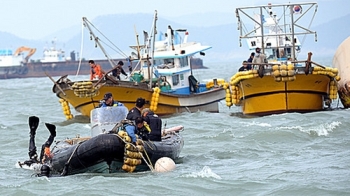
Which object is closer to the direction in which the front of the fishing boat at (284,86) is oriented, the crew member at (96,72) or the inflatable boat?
the inflatable boat

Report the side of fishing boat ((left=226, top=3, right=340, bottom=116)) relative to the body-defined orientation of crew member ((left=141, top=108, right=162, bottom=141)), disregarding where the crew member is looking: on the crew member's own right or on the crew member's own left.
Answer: on the crew member's own right

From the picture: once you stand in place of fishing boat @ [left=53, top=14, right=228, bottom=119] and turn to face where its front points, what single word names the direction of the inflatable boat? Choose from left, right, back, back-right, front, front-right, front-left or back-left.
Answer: front-left

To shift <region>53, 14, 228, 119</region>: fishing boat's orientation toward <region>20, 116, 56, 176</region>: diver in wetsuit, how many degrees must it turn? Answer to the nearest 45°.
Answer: approximately 45° to its left

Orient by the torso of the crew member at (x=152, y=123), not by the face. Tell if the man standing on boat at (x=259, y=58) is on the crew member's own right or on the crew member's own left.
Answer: on the crew member's own right

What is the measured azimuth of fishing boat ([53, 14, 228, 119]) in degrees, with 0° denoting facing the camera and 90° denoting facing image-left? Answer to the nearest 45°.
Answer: approximately 45°
